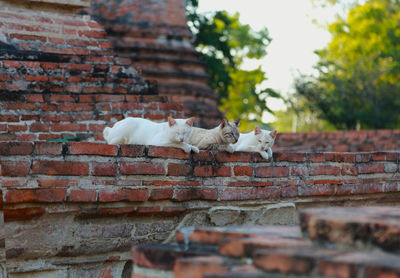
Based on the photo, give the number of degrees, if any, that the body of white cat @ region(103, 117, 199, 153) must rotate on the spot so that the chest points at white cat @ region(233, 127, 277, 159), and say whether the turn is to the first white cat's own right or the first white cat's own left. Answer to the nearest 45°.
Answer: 0° — it already faces it

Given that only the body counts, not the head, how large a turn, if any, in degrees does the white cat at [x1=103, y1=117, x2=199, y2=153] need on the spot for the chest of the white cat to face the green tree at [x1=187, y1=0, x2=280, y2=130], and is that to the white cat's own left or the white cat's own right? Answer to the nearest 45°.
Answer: approximately 90° to the white cat's own left

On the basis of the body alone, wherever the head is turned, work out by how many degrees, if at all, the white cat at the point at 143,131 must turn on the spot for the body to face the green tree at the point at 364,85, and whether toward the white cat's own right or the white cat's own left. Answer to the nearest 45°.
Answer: approximately 45° to the white cat's own left

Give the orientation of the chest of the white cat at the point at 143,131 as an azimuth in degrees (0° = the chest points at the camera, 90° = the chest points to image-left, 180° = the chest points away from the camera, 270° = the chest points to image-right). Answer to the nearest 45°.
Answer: approximately 270°
